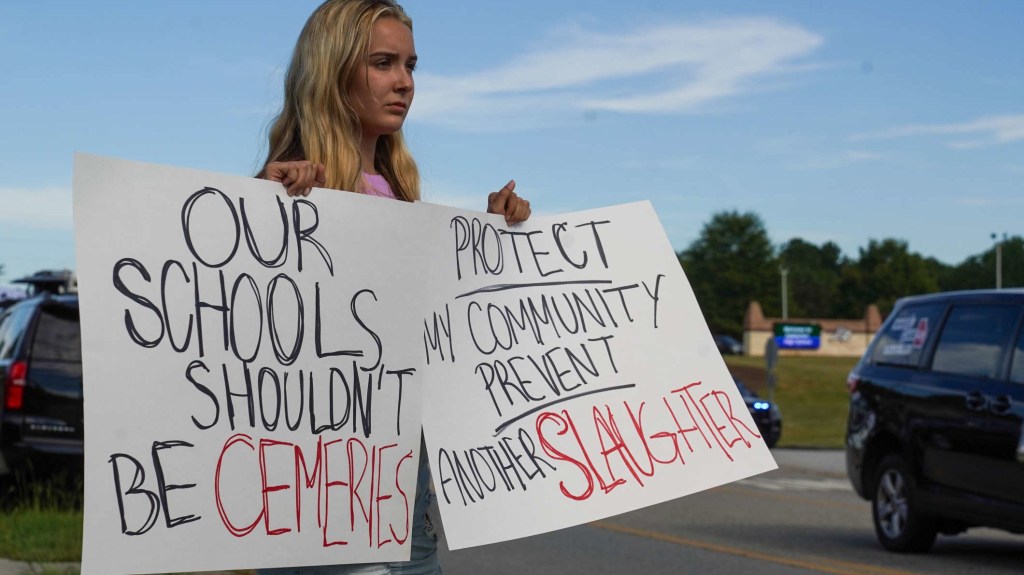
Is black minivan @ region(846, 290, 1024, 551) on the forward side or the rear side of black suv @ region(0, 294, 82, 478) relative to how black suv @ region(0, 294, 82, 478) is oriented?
on the rear side

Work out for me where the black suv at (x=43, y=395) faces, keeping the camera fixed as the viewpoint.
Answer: facing away from the viewer and to the left of the viewer
